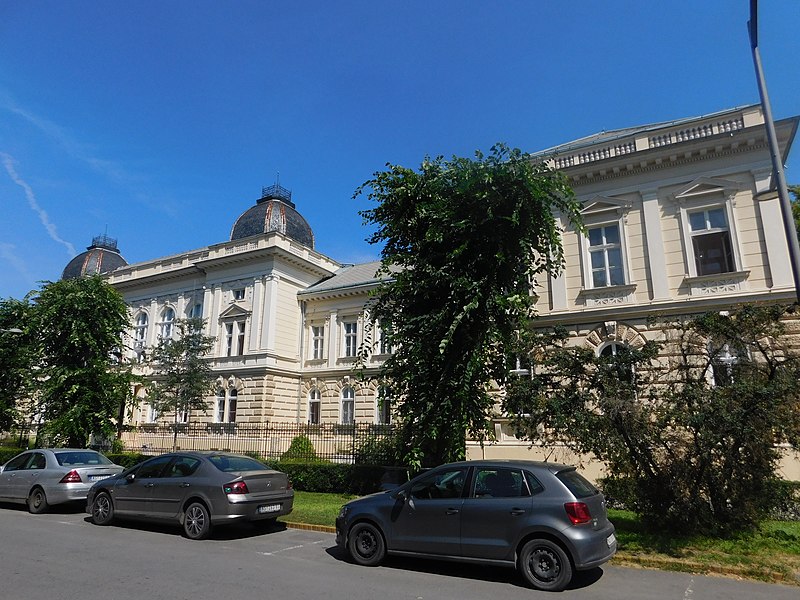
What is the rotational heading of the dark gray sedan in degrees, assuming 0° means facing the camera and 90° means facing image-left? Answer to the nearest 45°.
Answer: approximately 135°

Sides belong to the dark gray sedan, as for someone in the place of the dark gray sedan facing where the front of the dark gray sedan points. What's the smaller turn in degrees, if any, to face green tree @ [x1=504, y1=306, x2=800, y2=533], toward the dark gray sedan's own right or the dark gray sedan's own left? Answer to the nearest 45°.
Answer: approximately 180°

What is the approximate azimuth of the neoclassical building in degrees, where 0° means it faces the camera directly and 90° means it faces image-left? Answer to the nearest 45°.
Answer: approximately 45°

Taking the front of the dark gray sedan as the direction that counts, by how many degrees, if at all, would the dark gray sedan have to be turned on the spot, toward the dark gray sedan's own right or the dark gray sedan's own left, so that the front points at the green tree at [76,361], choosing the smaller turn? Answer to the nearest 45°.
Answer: approximately 45° to the dark gray sedan's own right

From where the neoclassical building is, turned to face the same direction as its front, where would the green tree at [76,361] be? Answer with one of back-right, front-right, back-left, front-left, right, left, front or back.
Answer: front-right

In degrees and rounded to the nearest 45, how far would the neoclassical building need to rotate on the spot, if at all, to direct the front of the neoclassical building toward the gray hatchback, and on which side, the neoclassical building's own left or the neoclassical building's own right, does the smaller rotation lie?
0° — it already faces it

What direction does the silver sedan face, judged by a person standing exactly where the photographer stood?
facing away from the viewer and to the left of the viewer

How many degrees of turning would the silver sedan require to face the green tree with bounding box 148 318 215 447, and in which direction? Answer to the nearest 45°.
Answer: approximately 45° to its right

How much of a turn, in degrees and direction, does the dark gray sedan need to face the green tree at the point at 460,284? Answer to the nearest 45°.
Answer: approximately 135° to its right
